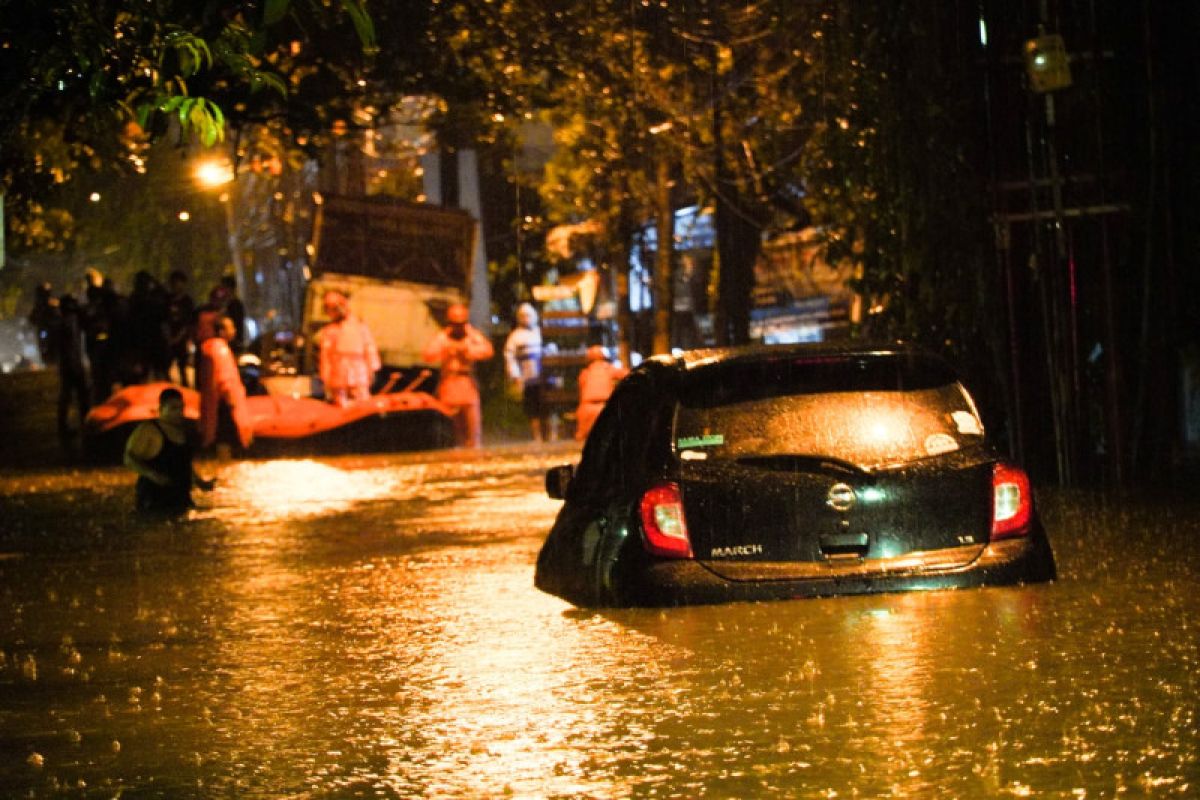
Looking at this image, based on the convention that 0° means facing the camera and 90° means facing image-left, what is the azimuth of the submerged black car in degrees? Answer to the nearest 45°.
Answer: approximately 180°

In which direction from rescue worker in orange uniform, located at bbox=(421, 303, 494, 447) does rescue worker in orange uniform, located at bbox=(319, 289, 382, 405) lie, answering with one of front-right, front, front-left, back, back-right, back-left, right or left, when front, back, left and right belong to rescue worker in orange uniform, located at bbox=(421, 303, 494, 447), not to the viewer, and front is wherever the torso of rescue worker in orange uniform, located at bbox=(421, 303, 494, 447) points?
right

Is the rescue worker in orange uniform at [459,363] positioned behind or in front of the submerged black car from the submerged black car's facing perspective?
in front

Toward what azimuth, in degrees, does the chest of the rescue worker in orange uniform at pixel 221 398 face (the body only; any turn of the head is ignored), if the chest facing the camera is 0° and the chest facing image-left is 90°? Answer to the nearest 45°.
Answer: approximately 270°

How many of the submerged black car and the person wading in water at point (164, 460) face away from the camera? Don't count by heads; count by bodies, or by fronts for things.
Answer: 1

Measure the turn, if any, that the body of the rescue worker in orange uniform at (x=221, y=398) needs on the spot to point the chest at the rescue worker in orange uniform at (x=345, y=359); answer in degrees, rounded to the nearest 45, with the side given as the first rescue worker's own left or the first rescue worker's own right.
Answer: approximately 45° to the first rescue worker's own left

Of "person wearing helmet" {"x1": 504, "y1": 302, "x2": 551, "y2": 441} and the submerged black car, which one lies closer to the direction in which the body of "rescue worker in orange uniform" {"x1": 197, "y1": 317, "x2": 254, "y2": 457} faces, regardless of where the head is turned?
the person wearing helmet

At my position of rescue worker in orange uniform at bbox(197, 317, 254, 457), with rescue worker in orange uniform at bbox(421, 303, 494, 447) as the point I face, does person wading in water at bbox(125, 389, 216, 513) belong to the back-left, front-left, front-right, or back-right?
back-right

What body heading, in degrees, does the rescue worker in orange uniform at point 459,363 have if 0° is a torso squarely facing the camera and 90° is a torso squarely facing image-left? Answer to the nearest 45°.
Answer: approximately 0°

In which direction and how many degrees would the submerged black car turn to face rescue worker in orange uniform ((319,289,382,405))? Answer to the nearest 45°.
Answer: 0° — it already faces them

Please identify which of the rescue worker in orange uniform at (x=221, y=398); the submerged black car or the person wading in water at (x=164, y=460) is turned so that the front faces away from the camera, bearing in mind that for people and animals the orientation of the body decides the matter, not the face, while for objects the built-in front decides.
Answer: the submerged black car
